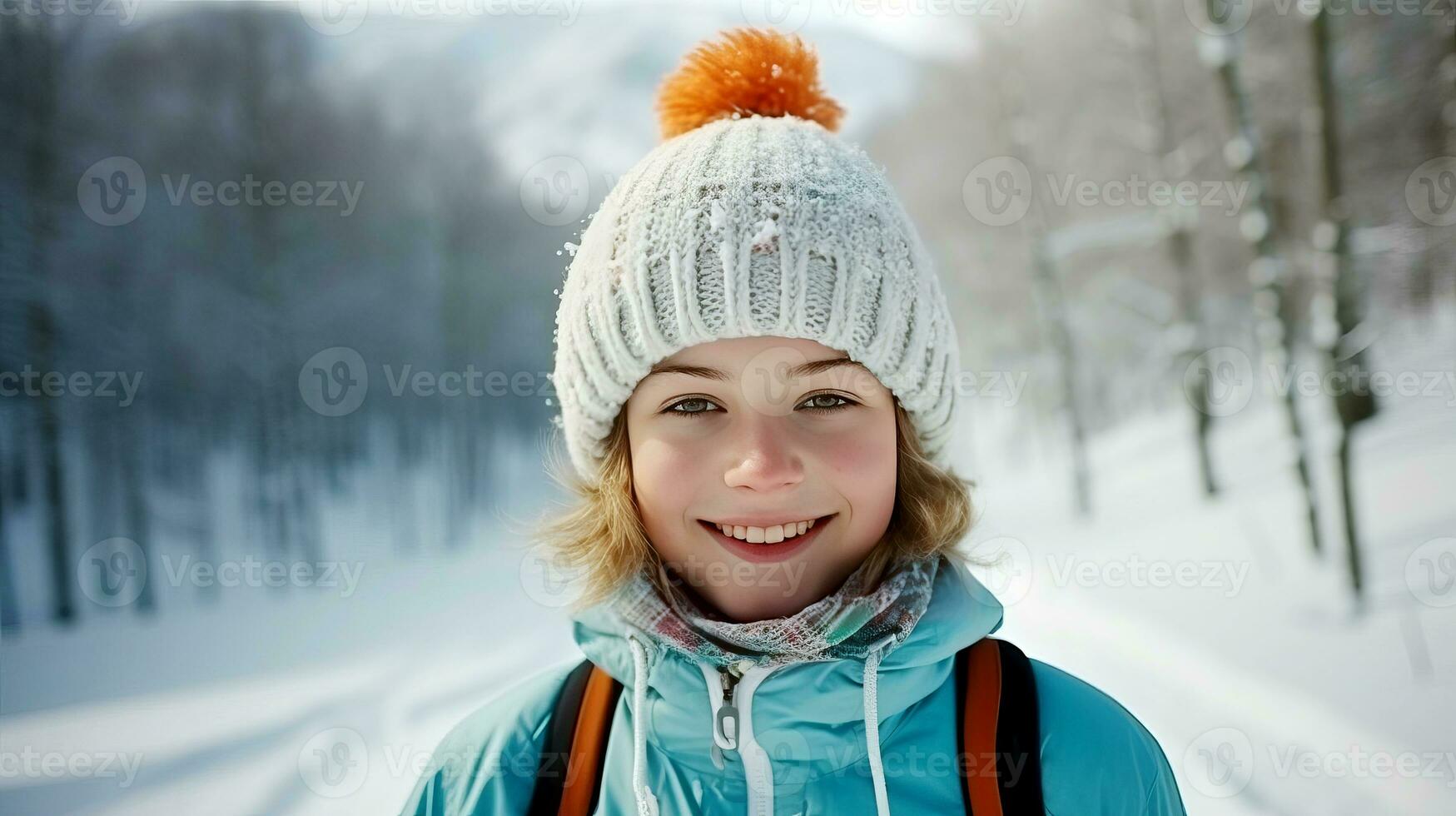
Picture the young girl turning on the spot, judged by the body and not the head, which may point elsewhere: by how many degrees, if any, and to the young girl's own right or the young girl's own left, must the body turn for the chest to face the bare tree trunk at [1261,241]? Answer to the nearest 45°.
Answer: approximately 135° to the young girl's own left

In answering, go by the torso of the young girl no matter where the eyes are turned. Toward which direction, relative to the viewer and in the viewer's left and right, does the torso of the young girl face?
facing the viewer

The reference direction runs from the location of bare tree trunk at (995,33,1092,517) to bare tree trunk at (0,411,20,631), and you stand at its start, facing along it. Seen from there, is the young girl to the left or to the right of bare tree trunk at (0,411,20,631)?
left

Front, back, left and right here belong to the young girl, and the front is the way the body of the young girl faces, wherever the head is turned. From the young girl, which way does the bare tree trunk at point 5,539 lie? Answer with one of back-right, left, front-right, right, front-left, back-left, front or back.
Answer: back-right

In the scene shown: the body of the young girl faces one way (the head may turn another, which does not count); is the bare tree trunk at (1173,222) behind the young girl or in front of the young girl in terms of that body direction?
behind

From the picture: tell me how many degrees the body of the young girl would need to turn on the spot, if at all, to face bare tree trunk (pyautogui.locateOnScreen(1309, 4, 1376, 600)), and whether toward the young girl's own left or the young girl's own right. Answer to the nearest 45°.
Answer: approximately 135° to the young girl's own left
